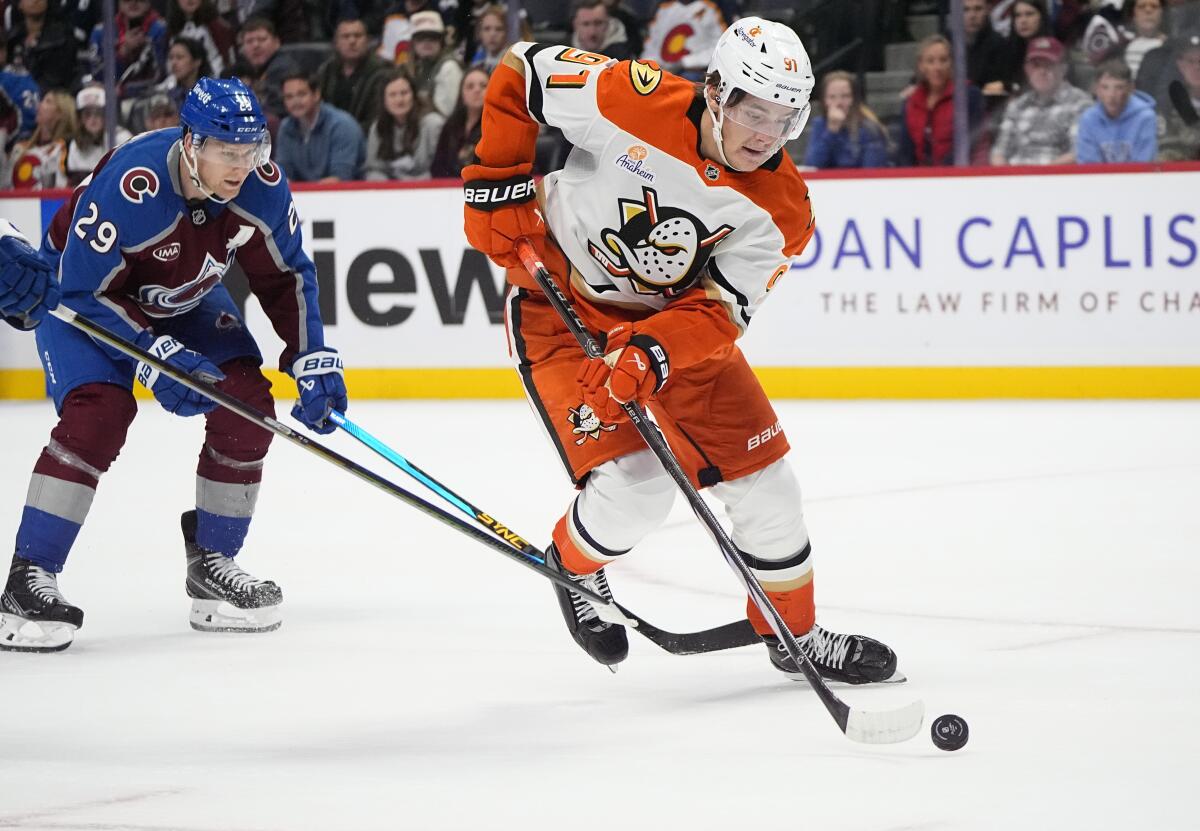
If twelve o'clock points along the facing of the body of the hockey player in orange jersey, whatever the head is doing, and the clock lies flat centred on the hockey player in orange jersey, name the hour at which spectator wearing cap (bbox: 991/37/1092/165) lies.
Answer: The spectator wearing cap is roughly at 8 o'clock from the hockey player in orange jersey.

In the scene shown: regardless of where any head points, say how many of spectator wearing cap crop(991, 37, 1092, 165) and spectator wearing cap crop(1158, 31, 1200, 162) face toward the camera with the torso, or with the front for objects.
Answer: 2

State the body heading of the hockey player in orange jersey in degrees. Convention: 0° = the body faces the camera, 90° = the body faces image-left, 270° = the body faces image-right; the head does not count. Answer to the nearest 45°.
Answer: approximately 315°

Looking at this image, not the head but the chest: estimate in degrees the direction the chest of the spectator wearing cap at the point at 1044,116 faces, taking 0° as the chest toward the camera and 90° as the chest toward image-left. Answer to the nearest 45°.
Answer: approximately 0°

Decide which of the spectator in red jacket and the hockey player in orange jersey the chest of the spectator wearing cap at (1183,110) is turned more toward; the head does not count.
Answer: the hockey player in orange jersey

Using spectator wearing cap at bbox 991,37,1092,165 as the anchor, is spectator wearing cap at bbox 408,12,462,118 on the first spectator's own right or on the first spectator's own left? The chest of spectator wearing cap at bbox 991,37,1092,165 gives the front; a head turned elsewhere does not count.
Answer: on the first spectator's own right

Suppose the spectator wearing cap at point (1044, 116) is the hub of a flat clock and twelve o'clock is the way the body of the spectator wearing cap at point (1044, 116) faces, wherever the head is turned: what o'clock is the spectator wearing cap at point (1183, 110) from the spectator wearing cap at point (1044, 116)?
the spectator wearing cap at point (1183, 110) is roughly at 9 o'clock from the spectator wearing cap at point (1044, 116).

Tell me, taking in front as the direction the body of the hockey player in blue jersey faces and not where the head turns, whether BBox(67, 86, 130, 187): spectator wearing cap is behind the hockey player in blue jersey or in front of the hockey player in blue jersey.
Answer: behind

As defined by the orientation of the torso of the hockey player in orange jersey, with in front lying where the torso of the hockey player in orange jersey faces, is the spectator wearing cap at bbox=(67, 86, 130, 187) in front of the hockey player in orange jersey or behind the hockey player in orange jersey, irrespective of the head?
behind

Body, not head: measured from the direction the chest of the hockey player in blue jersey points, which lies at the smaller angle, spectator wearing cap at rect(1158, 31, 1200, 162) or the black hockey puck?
the black hockey puck
